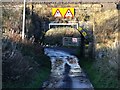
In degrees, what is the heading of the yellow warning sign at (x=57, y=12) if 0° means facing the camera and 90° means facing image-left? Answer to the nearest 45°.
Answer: approximately 0°

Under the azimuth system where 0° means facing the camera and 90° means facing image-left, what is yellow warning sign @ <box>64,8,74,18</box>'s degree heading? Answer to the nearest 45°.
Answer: approximately 0°

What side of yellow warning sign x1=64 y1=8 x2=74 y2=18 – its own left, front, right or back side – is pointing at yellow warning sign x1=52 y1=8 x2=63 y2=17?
right

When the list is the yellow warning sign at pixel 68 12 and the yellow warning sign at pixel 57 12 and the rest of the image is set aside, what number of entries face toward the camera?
2

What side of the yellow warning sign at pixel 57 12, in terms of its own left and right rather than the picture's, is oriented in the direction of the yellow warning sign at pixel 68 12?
left
